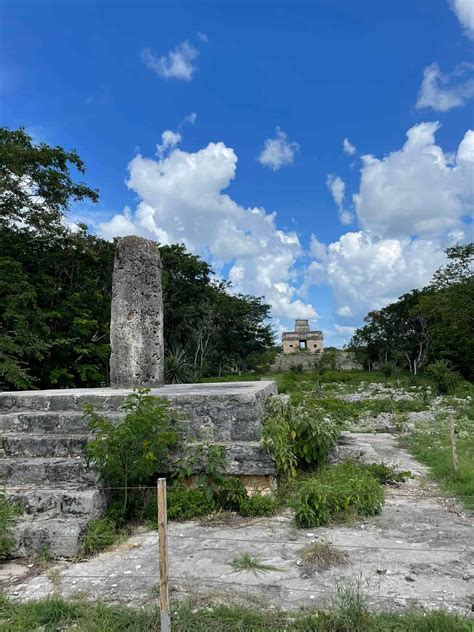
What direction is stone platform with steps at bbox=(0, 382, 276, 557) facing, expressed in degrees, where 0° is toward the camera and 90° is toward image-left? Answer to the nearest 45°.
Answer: approximately 0°

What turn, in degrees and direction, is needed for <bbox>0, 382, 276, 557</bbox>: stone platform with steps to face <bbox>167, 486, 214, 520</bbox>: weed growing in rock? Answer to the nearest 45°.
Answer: approximately 45° to its left

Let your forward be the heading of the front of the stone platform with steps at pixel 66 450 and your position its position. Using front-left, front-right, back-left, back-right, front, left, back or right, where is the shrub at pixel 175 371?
back

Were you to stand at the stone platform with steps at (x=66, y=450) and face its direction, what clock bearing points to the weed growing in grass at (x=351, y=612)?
The weed growing in grass is roughly at 11 o'clock from the stone platform with steps.

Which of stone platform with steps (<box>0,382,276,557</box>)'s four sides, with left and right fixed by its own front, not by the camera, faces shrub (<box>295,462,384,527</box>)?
left

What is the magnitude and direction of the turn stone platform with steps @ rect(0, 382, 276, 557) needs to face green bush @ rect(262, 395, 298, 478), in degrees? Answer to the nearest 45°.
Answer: approximately 90° to its left

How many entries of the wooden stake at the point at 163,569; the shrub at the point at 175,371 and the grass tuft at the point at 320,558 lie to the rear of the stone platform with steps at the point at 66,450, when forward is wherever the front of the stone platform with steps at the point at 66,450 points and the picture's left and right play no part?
1

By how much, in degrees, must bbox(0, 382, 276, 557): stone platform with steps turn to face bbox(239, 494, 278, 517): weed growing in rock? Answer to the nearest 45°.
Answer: approximately 90° to its left

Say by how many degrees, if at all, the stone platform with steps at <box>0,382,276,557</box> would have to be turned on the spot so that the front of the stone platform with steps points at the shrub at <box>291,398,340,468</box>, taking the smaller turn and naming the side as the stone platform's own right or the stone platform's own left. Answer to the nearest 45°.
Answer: approximately 90° to the stone platform's own left

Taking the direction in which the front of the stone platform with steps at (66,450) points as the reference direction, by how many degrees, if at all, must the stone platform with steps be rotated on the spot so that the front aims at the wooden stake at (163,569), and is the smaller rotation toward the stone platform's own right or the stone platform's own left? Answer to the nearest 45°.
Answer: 0° — it already faces it

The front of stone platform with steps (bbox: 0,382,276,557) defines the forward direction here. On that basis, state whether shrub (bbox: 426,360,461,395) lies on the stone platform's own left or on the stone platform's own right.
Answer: on the stone platform's own left

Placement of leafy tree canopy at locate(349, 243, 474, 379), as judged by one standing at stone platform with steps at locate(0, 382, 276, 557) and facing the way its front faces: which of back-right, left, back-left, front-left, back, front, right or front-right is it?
back-left
